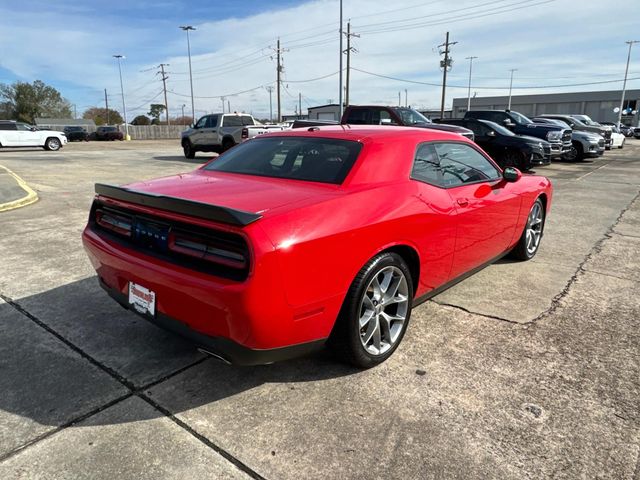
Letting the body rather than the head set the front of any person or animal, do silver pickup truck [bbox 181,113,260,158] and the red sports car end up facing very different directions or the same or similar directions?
very different directions

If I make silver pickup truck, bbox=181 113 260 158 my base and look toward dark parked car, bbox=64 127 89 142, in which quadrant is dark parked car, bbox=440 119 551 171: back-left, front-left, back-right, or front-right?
back-right

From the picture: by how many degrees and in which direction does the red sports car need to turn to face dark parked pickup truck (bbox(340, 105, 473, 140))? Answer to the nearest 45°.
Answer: approximately 45° to its left

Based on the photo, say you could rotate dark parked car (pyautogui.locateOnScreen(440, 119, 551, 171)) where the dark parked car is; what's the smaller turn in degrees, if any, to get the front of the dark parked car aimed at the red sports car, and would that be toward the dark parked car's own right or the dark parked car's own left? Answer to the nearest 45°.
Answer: approximately 45° to the dark parked car's own right

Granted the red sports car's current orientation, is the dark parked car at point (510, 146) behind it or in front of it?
in front

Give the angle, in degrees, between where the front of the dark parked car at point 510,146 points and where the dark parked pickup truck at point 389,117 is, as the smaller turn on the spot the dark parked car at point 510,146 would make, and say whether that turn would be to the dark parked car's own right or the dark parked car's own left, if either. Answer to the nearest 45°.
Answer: approximately 135° to the dark parked car's own right

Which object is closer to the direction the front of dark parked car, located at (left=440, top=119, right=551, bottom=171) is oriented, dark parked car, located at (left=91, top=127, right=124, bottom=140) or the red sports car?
the red sports car

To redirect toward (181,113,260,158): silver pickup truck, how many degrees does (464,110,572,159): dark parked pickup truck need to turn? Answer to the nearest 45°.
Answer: approximately 135° to its right

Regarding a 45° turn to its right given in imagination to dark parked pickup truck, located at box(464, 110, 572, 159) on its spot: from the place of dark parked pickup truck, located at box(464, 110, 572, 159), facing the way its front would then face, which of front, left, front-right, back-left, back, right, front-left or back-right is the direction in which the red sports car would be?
front

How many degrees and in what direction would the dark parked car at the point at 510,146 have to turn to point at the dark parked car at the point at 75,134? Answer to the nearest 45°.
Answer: approximately 180°

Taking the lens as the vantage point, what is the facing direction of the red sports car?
facing away from the viewer and to the right of the viewer

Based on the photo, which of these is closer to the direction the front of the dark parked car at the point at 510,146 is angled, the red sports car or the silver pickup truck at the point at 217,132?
the red sports car
